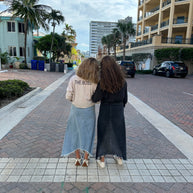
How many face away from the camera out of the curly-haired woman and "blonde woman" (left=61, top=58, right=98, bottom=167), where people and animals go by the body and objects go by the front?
2

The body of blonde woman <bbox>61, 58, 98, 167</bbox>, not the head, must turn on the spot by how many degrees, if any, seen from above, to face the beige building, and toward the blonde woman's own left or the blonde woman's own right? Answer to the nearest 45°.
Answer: approximately 45° to the blonde woman's own right

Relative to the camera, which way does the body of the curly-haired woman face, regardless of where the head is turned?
away from the camera

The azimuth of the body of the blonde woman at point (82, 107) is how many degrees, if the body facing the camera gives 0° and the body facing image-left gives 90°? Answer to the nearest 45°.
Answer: approximately 180°

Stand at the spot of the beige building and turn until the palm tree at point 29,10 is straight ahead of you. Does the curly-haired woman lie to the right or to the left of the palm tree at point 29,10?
left

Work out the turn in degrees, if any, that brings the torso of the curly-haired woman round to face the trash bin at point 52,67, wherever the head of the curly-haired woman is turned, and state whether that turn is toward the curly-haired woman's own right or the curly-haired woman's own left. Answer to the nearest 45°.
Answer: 0° — they already face it

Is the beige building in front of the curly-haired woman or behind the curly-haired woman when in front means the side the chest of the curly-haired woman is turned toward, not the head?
in front

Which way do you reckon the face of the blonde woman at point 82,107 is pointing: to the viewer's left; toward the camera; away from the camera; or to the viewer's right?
away from the camera

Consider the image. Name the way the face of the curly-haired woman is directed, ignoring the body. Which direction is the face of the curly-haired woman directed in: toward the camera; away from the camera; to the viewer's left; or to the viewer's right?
away from the camera
